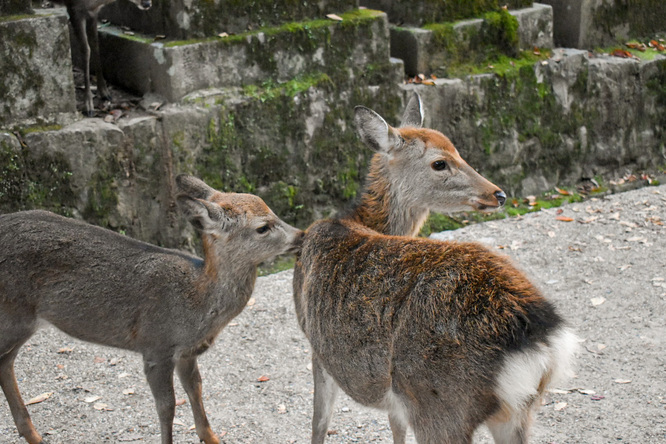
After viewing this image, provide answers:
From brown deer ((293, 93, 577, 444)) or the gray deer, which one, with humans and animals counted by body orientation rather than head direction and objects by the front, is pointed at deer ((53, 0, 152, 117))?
the brown deer

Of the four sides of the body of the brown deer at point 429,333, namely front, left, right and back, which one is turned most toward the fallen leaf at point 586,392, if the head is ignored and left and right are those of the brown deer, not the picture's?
right

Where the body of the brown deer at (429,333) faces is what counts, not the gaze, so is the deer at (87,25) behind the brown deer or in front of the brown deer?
in front

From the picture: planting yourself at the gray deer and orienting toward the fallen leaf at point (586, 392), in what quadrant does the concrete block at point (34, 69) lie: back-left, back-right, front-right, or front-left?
back-left

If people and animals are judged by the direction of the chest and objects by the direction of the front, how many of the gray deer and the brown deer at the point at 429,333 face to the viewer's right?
1

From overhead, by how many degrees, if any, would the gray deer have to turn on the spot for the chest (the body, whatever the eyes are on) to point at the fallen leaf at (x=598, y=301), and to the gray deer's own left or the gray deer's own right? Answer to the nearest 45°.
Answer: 0° — it already faces it

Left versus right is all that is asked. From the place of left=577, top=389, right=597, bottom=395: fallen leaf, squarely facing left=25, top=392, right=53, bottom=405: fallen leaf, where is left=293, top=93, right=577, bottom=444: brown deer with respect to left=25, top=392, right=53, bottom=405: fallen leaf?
left

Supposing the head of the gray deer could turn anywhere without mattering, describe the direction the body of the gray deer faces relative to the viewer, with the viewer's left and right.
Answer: facing to the right of the viewer

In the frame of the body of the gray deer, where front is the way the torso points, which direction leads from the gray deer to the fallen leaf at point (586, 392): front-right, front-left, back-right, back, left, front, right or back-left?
front

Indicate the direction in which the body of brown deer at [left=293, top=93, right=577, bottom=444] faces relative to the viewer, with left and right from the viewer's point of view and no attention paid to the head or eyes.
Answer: facing away from the viewer and to the left of the viewer

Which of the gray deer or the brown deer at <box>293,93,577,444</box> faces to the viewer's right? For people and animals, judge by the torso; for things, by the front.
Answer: the gray deer

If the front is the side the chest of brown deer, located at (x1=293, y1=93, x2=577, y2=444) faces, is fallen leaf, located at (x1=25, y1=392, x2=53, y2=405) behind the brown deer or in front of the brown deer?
in front

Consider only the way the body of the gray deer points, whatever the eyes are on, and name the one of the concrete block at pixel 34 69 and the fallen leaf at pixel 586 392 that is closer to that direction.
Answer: the fallen leaf

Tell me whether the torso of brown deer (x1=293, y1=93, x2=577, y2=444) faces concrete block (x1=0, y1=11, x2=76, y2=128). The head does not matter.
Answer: yes

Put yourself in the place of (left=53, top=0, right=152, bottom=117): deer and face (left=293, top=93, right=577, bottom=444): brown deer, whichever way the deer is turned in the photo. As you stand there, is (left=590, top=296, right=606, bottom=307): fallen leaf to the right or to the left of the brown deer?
left
